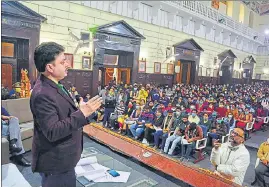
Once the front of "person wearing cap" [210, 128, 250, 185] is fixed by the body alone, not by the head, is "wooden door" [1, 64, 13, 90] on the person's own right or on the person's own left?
on the person's own right

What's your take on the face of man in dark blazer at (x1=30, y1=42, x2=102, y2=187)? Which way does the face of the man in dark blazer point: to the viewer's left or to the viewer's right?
to the viewer's right

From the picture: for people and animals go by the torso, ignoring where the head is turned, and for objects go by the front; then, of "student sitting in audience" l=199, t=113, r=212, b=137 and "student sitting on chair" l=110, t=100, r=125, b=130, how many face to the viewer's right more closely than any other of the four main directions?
0

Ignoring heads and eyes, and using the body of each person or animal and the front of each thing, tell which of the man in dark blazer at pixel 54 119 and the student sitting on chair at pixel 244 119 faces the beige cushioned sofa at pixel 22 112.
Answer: the student sitting on chair

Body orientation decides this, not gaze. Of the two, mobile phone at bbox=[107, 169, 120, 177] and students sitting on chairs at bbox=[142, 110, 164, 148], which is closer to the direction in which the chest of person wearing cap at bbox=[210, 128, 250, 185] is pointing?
the mobile phone

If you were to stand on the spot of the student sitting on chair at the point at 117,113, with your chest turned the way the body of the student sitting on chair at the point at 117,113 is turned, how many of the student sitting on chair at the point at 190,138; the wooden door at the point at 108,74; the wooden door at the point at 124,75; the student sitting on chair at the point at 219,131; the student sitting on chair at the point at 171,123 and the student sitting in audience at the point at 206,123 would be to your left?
4

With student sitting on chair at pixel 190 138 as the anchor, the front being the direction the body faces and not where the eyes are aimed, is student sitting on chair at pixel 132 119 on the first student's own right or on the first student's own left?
on the first student's own right

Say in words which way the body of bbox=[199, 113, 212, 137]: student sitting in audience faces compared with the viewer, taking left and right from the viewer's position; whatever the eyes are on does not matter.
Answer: facing the viewer and to the left of the viewer

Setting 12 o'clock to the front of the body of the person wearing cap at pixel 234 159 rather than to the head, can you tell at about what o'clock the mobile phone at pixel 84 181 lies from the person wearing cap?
The mobile phone is roughly at 12 o'clock from the person wearing cap.

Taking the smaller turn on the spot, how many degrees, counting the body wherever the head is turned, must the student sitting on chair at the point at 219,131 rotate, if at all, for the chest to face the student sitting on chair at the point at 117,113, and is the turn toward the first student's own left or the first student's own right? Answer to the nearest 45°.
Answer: approximately 45° to the first student's own right

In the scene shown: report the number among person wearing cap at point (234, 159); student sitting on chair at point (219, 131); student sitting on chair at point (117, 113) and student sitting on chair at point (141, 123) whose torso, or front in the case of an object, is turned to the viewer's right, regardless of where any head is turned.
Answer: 0

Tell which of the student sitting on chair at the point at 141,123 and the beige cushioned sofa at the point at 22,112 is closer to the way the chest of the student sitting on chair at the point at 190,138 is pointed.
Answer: the beige cushioned sofa

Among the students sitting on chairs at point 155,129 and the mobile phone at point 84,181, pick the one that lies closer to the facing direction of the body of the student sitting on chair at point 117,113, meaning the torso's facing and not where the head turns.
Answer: the mobile phone

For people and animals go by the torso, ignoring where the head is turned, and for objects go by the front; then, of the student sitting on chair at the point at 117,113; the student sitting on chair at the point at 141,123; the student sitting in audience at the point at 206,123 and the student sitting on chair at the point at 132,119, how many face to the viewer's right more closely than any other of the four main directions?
0

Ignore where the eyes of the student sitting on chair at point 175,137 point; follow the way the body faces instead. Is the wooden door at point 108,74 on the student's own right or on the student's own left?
on the student's own right

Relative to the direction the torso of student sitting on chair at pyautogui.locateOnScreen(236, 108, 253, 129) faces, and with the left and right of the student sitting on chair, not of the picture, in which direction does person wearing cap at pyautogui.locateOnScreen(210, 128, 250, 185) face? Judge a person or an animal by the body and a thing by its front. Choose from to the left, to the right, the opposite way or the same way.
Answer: the same way

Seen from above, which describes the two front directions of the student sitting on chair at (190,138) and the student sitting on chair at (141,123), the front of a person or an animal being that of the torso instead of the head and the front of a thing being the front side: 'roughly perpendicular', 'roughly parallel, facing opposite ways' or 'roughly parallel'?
roughly parallel
